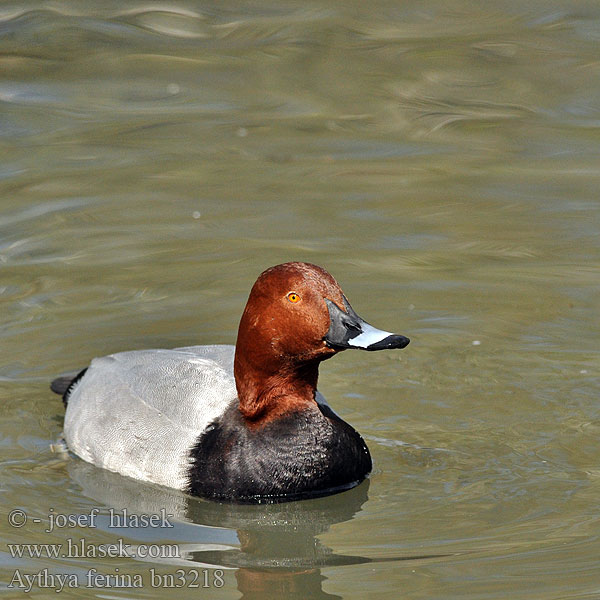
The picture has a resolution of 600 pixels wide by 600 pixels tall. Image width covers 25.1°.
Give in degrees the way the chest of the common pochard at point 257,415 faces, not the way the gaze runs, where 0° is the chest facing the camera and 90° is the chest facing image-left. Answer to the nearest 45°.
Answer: approximately 315°
